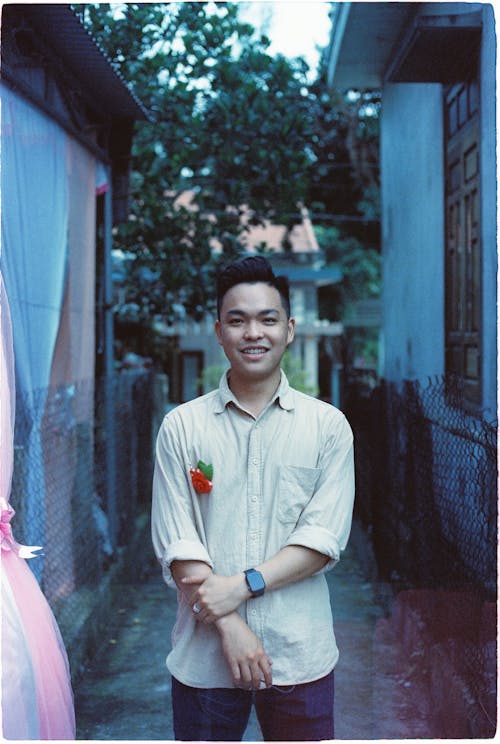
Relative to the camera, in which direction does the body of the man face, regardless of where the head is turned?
toward the camera

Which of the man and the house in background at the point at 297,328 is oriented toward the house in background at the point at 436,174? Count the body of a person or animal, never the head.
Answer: the house in background at the point at 297,328

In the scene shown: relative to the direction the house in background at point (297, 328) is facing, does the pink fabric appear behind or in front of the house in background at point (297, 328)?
in front

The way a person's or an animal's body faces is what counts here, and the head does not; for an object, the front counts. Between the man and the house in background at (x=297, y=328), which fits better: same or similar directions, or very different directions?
same or similar directions

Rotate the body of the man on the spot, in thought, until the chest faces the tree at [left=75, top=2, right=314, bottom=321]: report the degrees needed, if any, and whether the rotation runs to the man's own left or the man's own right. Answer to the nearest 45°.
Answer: approximately 180°

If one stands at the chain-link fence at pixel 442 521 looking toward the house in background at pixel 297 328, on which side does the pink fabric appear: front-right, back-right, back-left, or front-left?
back-left

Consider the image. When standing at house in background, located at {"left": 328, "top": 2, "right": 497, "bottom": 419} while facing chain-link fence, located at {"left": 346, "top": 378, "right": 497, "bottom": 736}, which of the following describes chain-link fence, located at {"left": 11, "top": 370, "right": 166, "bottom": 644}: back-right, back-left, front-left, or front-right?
front-right

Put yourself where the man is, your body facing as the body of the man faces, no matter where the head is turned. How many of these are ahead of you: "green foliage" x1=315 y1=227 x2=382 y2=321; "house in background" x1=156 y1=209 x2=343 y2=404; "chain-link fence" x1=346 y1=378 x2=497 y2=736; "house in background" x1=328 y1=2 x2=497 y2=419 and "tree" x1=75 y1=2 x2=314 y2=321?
0

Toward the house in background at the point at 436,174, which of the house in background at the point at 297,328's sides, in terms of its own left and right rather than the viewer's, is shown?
front

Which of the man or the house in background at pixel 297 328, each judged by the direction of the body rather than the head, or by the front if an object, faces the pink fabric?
the house in background

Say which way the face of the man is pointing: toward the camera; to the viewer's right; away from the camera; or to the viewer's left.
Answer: toward the camera

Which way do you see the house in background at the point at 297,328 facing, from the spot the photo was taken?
facing the viewer

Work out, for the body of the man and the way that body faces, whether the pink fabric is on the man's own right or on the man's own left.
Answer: on the man's own right

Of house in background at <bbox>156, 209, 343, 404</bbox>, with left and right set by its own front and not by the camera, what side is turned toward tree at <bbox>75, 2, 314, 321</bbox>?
front

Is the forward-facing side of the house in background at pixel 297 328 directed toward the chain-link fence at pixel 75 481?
yes

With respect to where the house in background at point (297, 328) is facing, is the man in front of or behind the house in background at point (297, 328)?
in front
